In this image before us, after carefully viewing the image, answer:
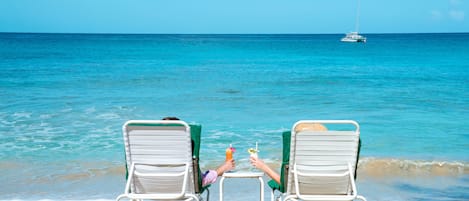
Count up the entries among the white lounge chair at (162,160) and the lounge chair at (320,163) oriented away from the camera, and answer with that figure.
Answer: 2

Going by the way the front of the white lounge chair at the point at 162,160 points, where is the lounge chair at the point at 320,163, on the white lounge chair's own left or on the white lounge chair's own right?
on the white lounge chair's own right

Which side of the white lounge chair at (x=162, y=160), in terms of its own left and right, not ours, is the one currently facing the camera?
back

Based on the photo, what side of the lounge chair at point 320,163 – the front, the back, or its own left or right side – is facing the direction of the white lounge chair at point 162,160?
left

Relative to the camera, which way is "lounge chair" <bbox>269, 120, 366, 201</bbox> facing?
away from the camera

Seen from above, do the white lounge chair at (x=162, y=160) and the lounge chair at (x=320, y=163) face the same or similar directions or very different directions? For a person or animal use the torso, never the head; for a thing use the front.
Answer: same or similar directions
